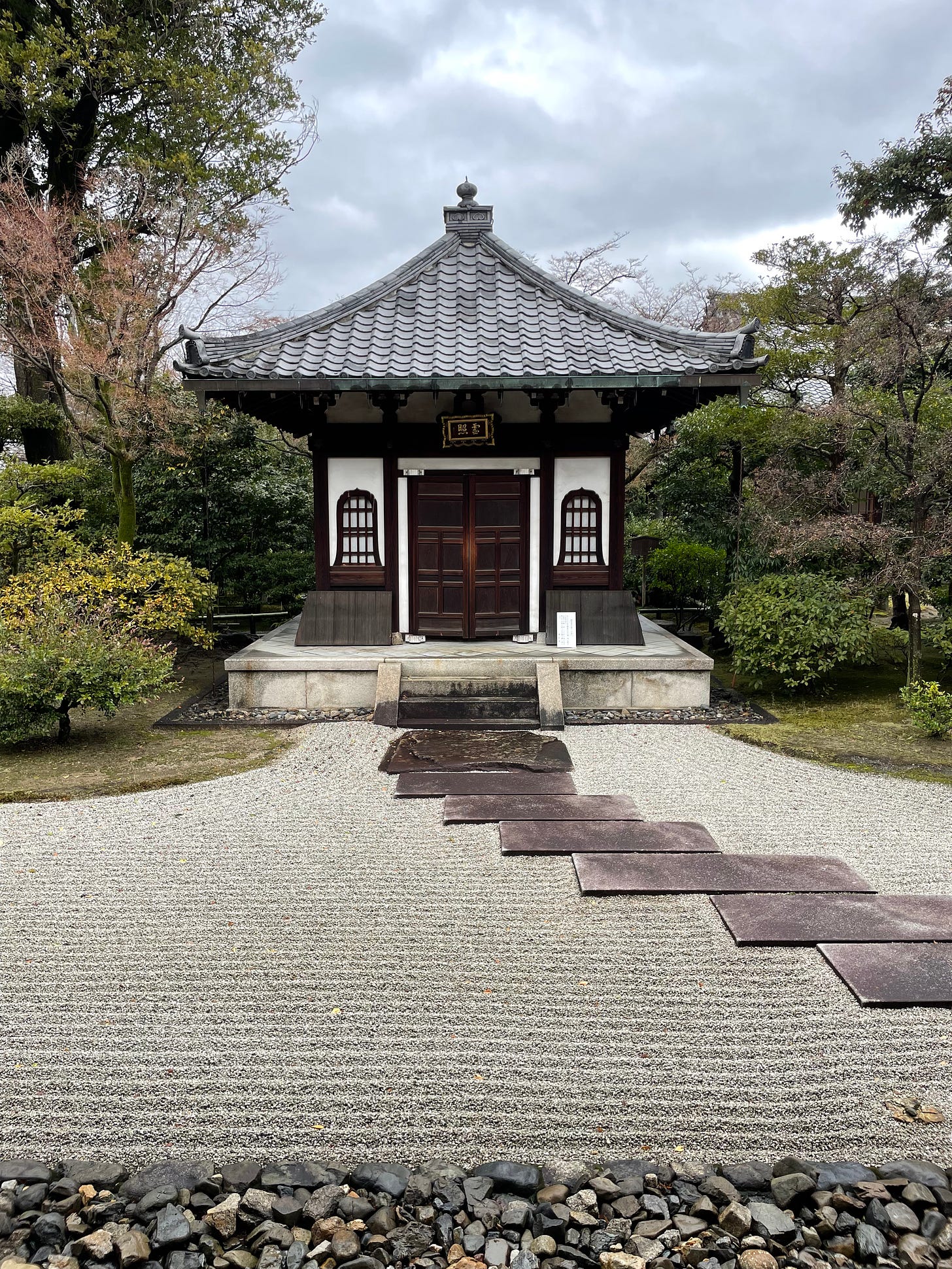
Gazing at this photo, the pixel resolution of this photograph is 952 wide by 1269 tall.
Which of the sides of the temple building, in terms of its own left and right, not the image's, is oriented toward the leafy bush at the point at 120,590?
right

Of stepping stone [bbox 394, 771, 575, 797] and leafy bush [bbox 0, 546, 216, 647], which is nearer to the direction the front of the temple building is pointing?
the stepping stone

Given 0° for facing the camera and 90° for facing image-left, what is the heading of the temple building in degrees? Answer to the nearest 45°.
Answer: approximately 0°

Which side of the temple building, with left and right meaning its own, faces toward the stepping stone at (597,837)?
front

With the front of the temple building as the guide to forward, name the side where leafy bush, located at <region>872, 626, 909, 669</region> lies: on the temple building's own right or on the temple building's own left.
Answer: on the temple building's own left

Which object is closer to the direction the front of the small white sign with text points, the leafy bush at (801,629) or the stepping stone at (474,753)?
the stepping stone

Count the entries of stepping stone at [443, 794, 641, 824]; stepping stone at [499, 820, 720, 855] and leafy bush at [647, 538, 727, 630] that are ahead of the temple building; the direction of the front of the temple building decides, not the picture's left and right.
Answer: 2

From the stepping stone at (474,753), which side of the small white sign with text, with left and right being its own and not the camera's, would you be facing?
front

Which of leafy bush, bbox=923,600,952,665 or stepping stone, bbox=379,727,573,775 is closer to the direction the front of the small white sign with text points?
the stepping stone
